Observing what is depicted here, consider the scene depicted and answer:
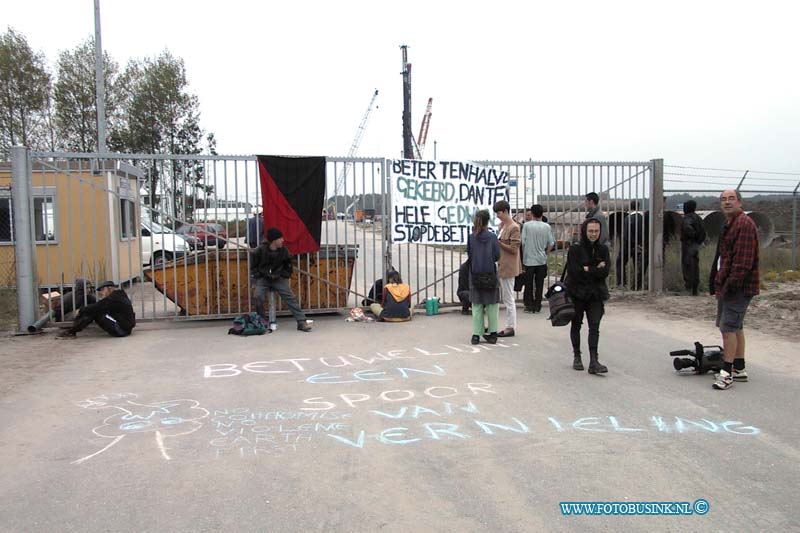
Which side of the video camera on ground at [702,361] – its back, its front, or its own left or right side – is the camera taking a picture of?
left

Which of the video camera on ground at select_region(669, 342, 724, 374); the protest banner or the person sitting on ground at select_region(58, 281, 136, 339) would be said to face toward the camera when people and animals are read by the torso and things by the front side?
the protest banner

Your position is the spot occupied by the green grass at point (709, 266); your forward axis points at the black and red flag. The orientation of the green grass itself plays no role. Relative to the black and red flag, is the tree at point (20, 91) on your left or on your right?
right

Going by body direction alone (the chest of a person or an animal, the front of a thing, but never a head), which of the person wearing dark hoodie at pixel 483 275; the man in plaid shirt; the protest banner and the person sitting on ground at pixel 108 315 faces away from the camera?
the person wearing dark hoodie

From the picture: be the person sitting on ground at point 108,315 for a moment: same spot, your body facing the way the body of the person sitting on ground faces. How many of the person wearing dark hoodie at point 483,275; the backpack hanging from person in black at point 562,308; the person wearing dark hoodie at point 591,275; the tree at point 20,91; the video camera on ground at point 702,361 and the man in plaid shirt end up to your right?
1

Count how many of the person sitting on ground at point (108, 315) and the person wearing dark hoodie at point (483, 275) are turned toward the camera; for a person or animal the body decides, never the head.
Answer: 0

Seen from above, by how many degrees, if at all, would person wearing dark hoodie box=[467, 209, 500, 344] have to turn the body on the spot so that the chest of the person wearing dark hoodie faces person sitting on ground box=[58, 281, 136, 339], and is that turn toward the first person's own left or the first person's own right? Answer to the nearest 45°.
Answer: approximately 90° to the first person's own left

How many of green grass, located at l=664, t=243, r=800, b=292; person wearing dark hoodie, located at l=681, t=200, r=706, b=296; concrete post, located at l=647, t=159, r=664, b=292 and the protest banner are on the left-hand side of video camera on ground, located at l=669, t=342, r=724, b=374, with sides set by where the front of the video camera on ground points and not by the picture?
0

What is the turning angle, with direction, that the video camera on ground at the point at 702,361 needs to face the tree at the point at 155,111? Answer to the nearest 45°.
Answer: approximately 45° to its right

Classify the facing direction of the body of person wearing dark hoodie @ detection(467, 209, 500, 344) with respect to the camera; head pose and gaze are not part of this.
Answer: away from the camera

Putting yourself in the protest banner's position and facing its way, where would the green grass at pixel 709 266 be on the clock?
The green grass is roughly at 8 o'clock from the protest banner.

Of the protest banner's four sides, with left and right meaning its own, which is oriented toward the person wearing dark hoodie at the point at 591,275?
front

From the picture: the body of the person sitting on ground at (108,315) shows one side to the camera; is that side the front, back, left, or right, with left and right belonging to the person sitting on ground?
left

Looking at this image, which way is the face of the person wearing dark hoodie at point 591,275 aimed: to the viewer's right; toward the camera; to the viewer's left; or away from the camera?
toward the camera

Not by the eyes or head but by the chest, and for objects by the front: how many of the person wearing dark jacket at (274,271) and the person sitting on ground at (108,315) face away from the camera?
0

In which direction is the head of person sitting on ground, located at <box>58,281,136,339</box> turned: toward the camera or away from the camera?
toward the camera

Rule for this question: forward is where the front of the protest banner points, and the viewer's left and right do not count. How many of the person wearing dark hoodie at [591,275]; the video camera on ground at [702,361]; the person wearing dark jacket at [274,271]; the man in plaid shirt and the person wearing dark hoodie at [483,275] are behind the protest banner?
0

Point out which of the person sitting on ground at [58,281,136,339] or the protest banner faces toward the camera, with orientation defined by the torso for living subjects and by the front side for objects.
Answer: the protest banner

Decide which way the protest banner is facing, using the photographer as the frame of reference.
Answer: facing the viewer
